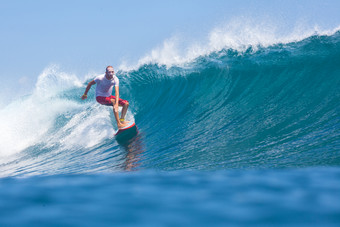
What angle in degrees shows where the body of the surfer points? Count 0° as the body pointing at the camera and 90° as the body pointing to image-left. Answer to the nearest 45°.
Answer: approximately 315°

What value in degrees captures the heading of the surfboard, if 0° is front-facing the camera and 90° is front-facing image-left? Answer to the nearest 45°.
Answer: approximately 315°
